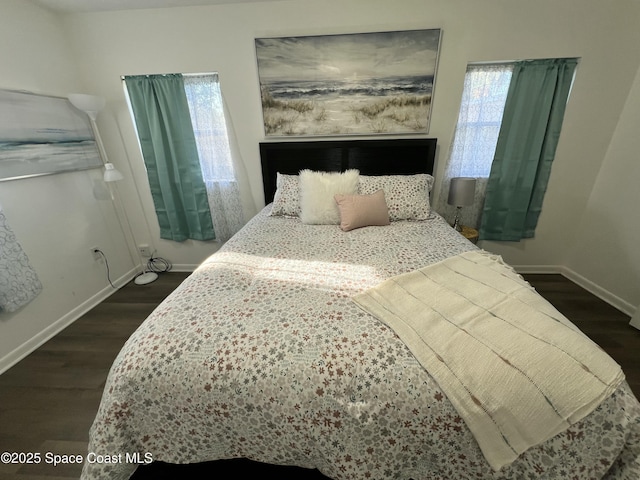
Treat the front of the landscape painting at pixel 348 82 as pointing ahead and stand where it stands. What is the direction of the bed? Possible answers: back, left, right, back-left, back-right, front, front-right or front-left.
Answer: front

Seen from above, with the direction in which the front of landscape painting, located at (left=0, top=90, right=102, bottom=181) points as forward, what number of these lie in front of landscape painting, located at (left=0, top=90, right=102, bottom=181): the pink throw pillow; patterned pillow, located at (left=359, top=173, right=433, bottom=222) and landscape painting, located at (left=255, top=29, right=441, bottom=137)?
3

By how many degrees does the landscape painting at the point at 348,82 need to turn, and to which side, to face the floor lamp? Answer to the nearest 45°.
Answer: approximately 90° to its right

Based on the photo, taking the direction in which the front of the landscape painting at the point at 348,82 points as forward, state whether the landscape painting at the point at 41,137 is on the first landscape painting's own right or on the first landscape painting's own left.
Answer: on the first landscape painting's own right

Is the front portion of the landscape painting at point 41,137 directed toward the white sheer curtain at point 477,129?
yes

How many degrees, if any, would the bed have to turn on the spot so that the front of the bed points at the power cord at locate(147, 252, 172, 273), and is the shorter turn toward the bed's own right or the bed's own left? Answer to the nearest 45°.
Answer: approximately 135° to the bed's own right

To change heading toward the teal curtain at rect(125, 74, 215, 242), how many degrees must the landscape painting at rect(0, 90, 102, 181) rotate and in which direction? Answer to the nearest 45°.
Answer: approximately 45° to its left

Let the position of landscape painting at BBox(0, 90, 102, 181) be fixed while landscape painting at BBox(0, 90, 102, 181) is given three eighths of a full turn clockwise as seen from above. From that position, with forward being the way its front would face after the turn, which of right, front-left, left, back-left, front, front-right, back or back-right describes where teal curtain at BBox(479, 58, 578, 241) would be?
back-left

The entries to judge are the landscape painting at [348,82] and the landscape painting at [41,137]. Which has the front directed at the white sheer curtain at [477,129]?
the landscape painting at [41,137]

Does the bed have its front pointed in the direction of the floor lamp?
no

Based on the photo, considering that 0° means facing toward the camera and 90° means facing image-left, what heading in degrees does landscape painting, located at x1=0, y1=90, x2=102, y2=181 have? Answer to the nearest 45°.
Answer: approximately 315°

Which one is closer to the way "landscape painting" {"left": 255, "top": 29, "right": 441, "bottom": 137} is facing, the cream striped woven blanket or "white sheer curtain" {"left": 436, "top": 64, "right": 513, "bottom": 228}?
the cream striped woven blanket

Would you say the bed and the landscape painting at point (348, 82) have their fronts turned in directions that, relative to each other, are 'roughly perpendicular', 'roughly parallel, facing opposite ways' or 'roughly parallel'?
roughly parallel

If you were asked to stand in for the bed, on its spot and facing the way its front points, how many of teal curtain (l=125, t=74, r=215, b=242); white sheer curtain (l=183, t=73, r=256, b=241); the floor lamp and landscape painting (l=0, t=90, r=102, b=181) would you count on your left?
0

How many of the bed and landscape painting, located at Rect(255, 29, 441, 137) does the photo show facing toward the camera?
2

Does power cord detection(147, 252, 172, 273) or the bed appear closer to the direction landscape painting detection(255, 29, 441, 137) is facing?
the bed

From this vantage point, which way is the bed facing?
toward the camera

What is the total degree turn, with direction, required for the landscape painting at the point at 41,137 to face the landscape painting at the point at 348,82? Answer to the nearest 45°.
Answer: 0° — it already faces it

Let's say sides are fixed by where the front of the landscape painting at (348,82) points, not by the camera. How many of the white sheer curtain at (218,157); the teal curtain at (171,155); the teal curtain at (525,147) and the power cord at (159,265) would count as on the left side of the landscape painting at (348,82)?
1

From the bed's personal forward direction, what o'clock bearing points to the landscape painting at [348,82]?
The landscape painting is roughly at 6 o'clock from the bed.
